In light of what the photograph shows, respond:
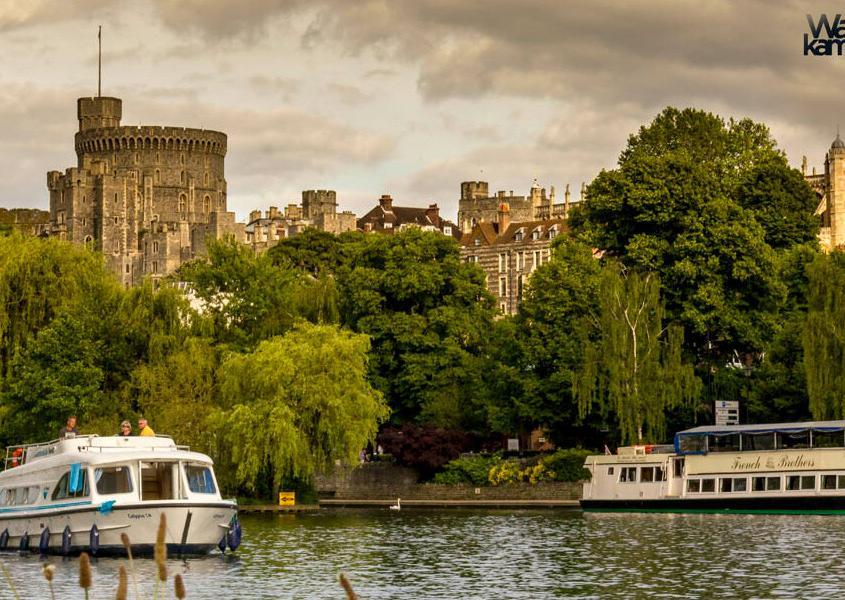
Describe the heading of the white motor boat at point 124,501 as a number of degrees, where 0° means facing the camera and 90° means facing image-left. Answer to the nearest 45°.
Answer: approximately 315°
